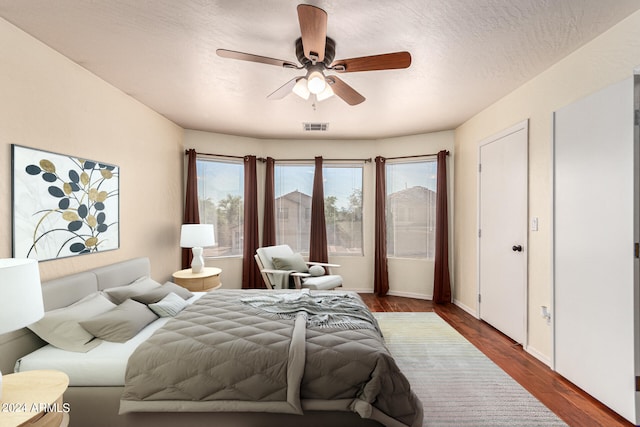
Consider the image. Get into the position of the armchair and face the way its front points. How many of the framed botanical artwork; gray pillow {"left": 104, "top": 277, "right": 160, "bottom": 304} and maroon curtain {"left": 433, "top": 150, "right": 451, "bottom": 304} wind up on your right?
2

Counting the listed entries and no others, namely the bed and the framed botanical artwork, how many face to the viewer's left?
0

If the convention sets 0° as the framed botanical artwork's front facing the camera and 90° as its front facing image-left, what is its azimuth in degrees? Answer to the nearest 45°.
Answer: approximately 315°

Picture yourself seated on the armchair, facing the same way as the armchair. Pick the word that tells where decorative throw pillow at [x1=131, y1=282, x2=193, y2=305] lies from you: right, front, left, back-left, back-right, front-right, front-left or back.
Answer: right

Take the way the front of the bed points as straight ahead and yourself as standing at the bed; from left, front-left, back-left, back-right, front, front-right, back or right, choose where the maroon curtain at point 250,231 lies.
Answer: left

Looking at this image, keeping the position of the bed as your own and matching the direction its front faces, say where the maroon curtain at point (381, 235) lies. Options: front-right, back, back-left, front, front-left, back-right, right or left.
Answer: front-left

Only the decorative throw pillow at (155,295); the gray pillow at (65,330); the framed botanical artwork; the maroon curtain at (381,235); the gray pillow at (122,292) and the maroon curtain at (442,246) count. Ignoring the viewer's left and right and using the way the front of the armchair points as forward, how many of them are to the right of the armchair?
4

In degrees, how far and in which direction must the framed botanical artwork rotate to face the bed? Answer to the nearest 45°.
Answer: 0° — it already faces it

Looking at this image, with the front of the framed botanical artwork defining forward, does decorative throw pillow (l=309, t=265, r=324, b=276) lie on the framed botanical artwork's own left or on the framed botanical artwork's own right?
on the framed botanical artwork's own left

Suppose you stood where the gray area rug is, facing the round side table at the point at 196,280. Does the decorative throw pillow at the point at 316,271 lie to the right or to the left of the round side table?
right

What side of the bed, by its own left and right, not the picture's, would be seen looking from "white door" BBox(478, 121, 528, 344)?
front

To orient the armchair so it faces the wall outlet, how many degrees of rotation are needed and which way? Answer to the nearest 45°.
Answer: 0° — it already faces it

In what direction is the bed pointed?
to the viewer's right

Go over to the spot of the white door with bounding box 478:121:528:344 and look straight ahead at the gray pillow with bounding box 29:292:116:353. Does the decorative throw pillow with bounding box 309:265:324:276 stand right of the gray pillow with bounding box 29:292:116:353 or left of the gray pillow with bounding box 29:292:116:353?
right

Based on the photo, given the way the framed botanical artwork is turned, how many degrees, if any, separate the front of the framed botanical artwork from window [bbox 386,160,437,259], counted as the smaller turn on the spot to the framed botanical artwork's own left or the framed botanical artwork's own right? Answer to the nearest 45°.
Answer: approximately 45° to the framed botanical artwork's own left

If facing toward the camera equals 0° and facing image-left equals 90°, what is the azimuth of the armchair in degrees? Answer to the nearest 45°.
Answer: approximately 315°

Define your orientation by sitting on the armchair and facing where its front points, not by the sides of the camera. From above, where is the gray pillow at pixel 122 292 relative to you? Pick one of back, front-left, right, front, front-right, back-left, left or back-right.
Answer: right

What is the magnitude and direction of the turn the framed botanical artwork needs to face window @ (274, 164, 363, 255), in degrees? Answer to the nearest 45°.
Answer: approximately 45° to its left
